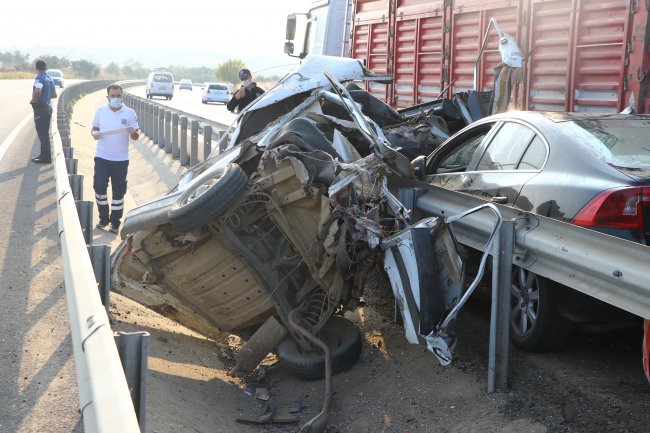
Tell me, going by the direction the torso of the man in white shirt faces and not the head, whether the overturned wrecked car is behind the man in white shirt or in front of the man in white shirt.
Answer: in front

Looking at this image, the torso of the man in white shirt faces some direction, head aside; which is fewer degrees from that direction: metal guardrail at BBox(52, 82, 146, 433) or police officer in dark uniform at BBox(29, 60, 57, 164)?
the metal guardrail

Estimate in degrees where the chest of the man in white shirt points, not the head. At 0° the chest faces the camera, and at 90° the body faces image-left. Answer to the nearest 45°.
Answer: approximately 0°

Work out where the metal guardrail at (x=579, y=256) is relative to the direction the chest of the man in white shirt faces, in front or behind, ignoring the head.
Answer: in front

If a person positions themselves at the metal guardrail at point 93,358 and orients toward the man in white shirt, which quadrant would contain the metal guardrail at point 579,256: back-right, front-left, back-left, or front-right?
front-right

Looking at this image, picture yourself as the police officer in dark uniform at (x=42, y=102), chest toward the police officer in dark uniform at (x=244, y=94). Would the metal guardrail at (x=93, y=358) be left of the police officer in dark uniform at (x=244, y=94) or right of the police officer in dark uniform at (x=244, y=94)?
right

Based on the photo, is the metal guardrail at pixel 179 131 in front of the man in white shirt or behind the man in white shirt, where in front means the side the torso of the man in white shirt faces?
behind

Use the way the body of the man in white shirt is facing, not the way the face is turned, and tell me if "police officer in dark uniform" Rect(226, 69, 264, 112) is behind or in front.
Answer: behind

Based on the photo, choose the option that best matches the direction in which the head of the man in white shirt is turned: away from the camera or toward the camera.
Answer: toward the camera

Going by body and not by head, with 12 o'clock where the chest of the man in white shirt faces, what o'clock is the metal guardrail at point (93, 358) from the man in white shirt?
The metal guardrail is roughly at 12 o'clock from the man in white shirt.

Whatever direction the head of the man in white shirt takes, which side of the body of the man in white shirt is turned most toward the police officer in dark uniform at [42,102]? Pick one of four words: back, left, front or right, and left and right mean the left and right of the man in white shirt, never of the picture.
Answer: back
